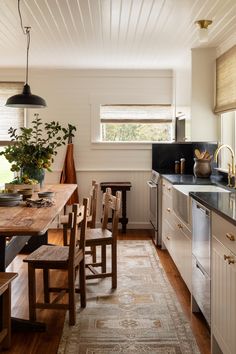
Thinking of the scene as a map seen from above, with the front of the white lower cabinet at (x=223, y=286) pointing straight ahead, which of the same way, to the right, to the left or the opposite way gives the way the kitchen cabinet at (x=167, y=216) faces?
the same way

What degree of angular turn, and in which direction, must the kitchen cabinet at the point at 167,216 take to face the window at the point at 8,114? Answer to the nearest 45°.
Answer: approximately 45° to its right

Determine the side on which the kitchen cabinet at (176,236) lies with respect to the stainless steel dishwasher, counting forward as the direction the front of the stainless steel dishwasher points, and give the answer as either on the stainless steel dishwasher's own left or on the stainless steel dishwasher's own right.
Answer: on the stainless steel dishwasher's own right

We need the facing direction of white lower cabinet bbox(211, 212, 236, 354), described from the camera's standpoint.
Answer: facing to the left of the viewer

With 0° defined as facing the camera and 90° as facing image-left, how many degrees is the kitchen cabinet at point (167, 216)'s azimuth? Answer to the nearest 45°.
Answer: approximately 90°

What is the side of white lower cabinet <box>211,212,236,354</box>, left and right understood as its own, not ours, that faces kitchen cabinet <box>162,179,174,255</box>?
right

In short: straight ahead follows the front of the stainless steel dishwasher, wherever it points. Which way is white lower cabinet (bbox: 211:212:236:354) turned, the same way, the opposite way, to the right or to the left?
the same way

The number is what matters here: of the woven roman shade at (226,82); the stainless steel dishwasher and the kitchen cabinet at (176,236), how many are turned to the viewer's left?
3

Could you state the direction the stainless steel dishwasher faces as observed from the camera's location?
facing to the left of the viewer

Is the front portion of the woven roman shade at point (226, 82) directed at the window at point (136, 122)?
no

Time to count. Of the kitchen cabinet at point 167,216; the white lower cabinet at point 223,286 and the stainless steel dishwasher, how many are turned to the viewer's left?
3

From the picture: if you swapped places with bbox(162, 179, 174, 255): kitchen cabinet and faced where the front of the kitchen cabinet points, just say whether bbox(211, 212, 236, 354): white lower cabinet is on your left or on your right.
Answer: on your left

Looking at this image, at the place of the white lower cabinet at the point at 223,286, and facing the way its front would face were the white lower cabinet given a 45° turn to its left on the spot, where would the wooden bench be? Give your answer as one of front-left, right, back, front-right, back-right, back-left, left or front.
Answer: front-right

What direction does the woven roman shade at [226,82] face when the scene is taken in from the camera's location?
facing to the left of the viewer

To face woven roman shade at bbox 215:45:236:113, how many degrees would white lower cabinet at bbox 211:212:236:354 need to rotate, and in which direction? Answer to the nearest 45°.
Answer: approximately 90° to its right

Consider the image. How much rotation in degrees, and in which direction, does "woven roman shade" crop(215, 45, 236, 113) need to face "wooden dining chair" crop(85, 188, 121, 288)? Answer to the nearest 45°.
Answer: approximately 45° to its left

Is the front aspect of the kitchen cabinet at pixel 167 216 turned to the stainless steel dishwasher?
no

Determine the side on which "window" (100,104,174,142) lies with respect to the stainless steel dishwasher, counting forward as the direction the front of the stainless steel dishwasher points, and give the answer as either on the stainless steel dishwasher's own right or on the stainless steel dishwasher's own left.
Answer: on the stainless steel dishwasher's own right

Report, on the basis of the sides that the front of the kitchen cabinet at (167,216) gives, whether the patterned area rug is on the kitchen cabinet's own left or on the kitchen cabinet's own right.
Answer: on the kitchen cabinet's own left

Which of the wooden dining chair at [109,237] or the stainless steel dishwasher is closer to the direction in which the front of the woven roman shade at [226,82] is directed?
the wooden dining chair
